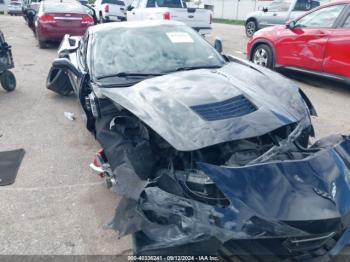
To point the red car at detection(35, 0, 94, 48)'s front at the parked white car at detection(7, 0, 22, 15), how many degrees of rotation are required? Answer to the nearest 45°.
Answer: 0° — it already faces it

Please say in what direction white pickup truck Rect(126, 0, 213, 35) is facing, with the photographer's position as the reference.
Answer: facing away from the viewer and to the left of the viewer

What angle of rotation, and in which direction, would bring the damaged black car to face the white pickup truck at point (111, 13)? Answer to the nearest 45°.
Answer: approximately 135° to its left

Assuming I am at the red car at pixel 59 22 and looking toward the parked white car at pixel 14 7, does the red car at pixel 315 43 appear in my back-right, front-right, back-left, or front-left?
back-right

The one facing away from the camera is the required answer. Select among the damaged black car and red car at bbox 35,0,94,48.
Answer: the red car

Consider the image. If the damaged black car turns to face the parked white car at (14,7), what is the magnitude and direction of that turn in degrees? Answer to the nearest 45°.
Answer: approximately 180°

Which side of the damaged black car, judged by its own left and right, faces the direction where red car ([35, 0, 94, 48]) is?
back

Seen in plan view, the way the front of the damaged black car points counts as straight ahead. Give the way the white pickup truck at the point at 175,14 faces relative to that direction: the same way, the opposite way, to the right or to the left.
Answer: the opposite way

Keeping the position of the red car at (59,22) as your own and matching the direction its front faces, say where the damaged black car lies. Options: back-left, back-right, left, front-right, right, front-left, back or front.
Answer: back

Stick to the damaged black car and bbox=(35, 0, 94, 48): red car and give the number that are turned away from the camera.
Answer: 1

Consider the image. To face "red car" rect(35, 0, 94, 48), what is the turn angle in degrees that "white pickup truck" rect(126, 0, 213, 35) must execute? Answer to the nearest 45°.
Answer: approximately 45° to its left

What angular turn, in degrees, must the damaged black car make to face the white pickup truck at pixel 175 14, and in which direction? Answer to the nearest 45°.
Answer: approximately 135° to its left

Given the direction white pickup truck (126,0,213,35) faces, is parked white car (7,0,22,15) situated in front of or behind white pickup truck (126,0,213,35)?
in front

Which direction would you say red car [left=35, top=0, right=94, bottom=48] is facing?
away from the camera
